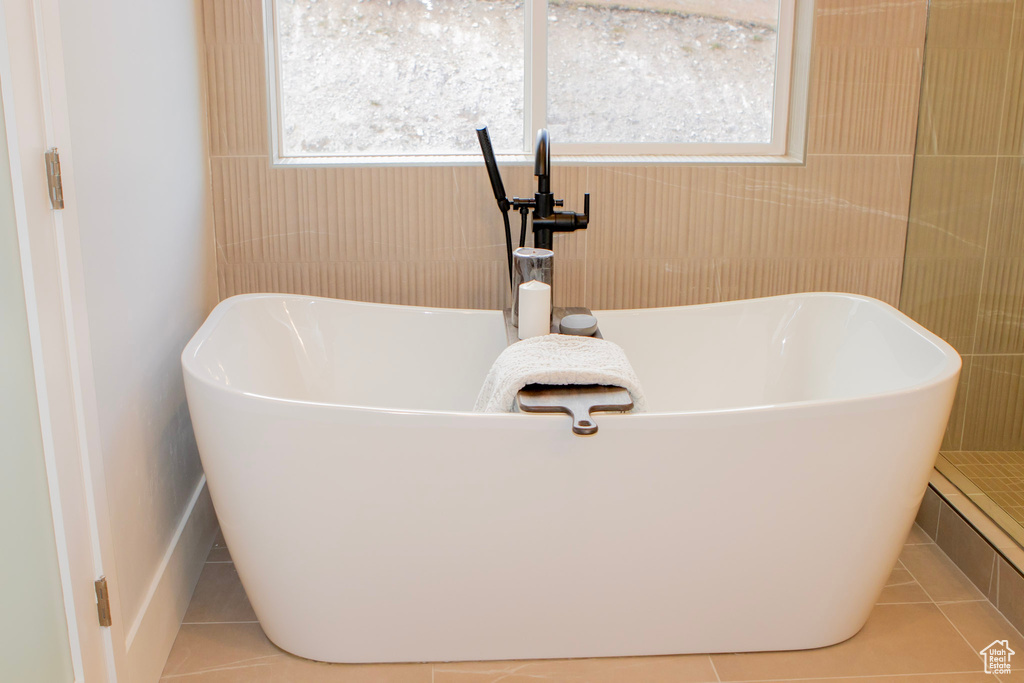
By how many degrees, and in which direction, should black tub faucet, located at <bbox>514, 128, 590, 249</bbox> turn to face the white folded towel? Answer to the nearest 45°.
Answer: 0° — it already faces it

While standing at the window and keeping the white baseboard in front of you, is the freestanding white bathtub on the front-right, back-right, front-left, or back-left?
front-left

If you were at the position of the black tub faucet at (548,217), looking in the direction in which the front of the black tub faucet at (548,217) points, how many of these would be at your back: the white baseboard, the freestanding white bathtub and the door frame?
0

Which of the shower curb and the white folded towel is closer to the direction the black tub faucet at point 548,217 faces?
the white folded towel

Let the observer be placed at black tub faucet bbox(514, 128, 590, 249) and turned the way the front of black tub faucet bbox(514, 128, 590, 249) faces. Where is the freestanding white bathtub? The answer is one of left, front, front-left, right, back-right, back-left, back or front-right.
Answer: front

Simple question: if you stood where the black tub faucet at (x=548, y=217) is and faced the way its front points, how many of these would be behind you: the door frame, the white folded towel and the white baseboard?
0

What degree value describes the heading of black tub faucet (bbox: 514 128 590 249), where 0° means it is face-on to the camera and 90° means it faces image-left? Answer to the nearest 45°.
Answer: approximately 0°

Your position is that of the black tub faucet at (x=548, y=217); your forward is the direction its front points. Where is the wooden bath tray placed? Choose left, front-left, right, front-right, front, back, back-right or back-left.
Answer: front

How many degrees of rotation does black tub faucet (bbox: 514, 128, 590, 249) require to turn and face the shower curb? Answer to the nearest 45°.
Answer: approximately 90° to its left

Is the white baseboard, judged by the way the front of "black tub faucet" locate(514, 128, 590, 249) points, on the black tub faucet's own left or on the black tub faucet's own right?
on the black tub faucet's own right
